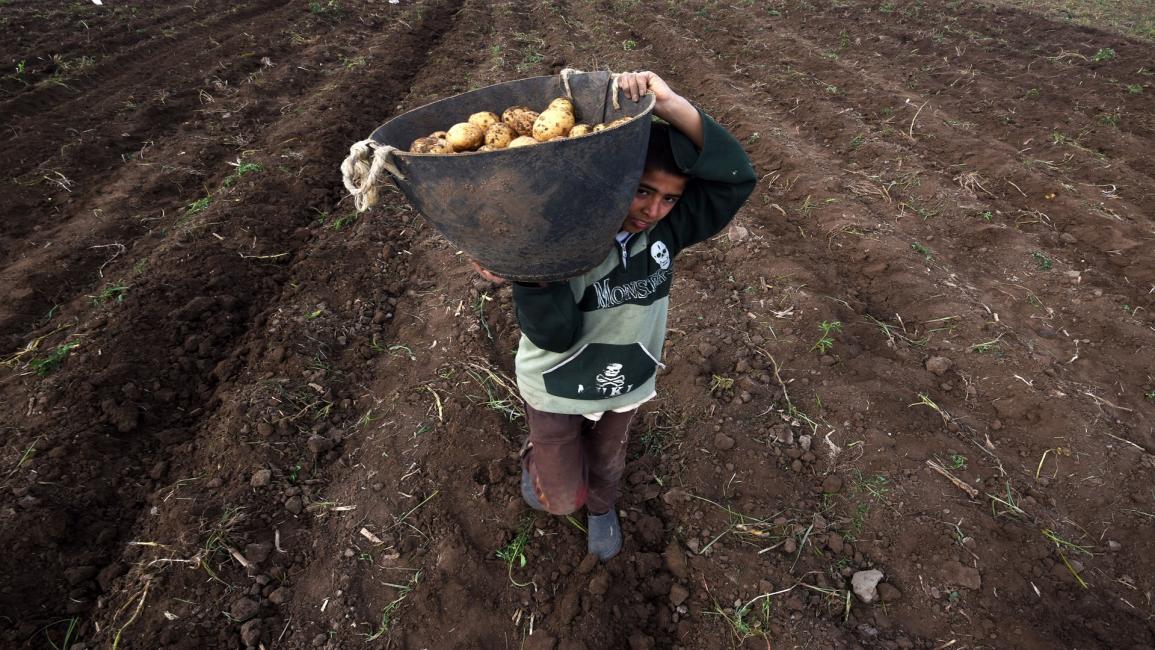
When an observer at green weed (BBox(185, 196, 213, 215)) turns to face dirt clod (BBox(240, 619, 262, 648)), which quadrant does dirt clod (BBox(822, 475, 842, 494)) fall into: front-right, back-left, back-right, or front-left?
front-left

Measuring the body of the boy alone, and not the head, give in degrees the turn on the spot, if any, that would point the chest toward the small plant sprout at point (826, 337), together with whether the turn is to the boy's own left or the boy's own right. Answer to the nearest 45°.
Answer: approximately 135° to the boy's own left

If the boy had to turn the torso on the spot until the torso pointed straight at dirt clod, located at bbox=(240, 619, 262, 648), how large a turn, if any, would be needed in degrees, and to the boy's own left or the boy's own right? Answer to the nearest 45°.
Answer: approximately 45° to the boy's own right

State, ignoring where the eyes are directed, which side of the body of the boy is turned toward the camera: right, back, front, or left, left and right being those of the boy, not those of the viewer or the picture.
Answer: front

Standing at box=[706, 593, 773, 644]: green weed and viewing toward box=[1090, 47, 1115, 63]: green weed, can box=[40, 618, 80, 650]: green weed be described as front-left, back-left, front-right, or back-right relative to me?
back-left

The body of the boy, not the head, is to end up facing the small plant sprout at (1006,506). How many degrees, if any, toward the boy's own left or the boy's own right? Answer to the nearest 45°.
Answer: approximately 90° to the boy's own left

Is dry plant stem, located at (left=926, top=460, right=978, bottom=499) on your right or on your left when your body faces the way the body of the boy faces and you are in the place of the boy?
on your left

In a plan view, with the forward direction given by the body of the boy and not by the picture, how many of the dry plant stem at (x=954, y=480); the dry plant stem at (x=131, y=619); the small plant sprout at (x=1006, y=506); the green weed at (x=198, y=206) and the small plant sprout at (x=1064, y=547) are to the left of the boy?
3

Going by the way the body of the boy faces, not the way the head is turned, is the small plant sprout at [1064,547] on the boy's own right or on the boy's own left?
on the boy's own left

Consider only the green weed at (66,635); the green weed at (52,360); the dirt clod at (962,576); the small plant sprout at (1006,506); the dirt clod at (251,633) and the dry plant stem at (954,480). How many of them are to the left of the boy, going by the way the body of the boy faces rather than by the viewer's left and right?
3
